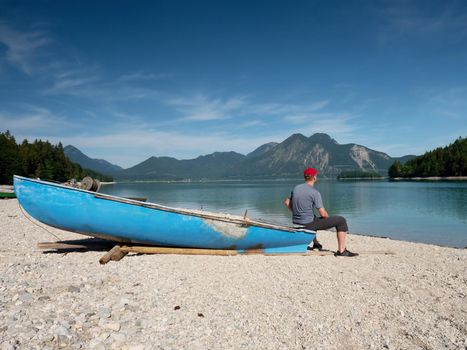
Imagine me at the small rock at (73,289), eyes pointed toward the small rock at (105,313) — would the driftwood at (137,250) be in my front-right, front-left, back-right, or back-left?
back-left

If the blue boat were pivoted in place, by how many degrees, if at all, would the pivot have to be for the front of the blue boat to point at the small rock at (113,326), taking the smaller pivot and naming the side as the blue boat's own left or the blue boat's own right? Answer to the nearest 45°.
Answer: approximately 90° to the blue boat's own left

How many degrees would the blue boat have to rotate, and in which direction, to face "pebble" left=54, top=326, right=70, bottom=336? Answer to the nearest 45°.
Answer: approximately 90° to its left

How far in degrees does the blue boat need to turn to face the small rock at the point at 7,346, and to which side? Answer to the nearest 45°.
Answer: approximately 90° to its left

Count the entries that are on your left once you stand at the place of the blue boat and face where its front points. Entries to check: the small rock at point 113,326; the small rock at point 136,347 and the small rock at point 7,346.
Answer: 3

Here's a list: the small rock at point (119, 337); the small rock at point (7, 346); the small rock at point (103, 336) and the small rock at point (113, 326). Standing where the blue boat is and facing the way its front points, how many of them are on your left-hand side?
4

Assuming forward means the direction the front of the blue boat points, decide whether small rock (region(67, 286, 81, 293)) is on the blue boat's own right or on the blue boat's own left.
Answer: on the blue boat's own left

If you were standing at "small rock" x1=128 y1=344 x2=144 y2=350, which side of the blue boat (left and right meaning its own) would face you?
left

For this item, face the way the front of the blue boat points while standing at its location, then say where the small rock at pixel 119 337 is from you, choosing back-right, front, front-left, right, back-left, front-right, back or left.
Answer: left

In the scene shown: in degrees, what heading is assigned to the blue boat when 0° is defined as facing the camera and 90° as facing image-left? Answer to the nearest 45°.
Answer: approximately 90°

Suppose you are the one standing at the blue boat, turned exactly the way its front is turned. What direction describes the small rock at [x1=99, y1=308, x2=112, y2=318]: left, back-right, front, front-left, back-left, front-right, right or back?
left
